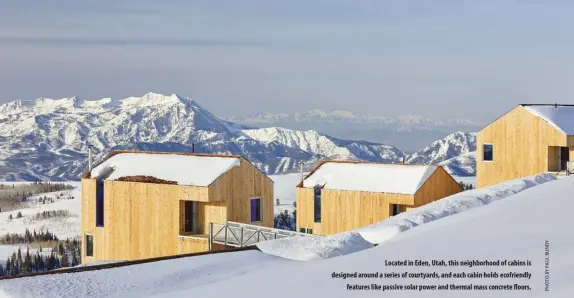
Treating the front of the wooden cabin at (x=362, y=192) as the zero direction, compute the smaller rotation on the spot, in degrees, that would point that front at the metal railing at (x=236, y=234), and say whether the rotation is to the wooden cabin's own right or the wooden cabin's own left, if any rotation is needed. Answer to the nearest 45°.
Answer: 0° — it already faces it

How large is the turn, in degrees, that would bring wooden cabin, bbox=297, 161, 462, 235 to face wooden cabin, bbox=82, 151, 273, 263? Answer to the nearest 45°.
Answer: approximately 45° to its right

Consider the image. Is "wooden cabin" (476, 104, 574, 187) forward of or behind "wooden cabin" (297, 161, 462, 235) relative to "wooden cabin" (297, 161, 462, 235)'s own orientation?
behind
